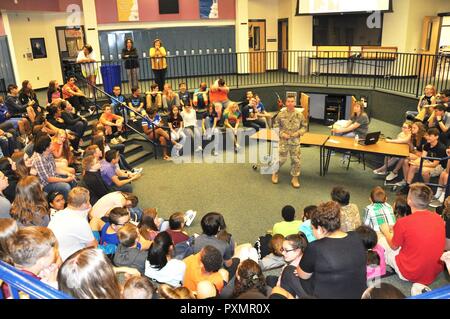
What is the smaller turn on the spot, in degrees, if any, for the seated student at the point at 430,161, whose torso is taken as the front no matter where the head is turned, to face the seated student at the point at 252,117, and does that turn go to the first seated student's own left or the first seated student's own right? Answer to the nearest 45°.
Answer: approximately 90° to the first seated student's own right

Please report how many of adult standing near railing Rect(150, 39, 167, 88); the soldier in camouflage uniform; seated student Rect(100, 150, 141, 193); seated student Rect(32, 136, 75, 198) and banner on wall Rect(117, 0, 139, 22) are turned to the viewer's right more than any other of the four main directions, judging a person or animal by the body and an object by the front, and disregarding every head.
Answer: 2

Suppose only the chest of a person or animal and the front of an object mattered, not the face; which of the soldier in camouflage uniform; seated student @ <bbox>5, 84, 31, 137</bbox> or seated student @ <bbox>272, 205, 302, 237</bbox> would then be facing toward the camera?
the soldier in camouflage uniform

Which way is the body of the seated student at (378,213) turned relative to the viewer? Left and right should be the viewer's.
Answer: facing away from the viewer

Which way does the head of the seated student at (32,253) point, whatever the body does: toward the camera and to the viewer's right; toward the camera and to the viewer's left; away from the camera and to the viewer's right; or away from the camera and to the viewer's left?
away from the camera and to the viewer's right

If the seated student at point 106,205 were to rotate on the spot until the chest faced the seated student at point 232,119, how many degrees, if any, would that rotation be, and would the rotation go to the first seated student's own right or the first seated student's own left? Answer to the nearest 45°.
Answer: approximately 45° to the first seated student's own left

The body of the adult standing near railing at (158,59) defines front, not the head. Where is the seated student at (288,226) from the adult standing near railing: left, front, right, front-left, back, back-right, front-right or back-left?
front

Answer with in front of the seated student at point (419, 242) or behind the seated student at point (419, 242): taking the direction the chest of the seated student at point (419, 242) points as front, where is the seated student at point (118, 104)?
in front

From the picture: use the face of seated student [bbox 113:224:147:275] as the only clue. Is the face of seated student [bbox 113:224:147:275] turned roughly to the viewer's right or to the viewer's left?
to the viewer's right

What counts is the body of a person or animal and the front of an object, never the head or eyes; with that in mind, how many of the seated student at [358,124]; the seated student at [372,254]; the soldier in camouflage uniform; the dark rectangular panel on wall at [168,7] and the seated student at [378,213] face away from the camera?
2

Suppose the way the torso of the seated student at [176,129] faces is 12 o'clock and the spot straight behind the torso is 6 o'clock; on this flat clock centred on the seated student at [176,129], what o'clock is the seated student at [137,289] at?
the seated student at [137,289] is roughly at 12 o'clock from the seated student at [176,129].

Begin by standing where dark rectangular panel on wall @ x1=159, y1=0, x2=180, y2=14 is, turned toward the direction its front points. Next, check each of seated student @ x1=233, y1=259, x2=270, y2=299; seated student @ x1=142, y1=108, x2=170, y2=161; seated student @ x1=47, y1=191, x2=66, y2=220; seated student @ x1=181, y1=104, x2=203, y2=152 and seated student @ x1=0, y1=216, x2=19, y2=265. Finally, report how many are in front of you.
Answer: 5

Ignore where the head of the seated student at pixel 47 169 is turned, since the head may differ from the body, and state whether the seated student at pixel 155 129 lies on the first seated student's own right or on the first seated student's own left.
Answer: on the first seated student's own left

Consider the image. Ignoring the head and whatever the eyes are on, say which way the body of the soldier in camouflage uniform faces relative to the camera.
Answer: toward the camera

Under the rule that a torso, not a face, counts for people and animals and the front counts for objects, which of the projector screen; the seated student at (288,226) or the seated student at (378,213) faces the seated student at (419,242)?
the projector screen

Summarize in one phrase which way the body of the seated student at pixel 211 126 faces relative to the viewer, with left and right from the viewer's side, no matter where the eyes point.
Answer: facing the viewer

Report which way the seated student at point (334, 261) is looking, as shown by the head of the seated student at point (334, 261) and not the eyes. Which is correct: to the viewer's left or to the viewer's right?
to the viewer's left
